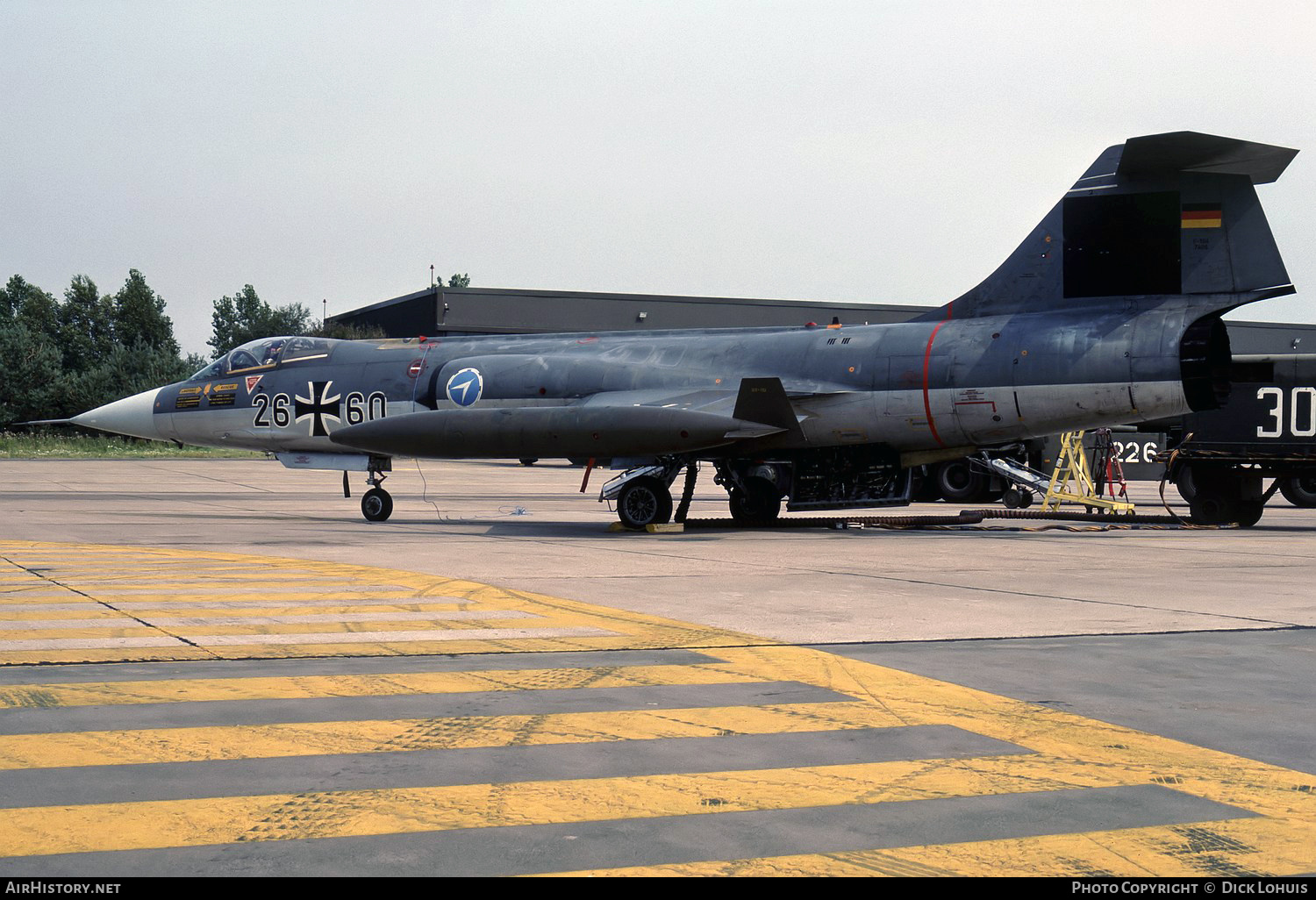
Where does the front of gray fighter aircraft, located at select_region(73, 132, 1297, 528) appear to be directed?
to the viewer's left
